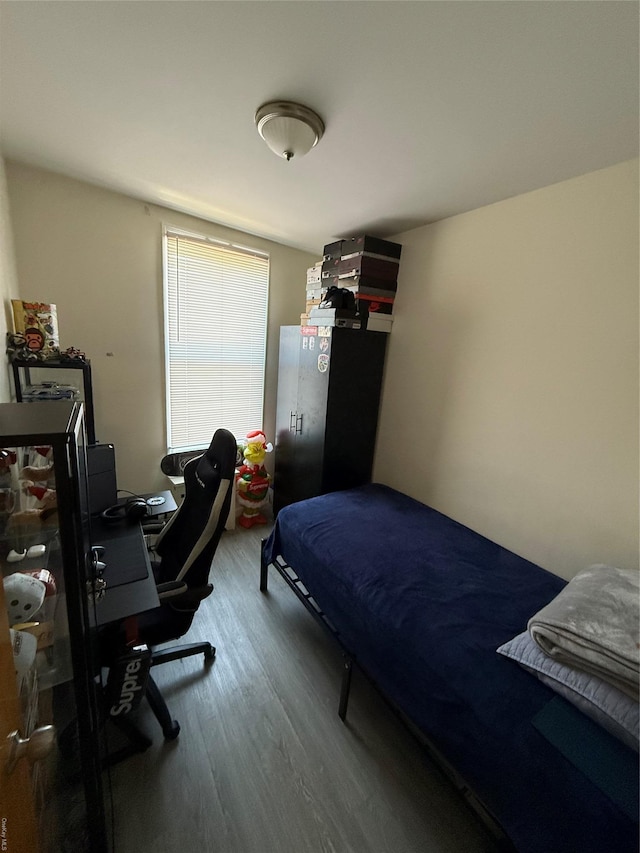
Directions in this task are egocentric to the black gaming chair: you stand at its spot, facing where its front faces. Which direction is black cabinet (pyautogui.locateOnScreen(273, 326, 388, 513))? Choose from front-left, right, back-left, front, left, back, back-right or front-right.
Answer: back

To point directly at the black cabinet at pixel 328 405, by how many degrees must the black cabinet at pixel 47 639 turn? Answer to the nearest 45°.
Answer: approximately 45° to its left

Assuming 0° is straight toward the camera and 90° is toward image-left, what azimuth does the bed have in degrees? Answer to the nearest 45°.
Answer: approximately 135°

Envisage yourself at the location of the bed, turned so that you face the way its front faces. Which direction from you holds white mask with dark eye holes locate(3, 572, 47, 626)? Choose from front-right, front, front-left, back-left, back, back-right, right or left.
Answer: left

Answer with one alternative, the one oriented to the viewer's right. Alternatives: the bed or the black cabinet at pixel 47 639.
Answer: the black cabinet

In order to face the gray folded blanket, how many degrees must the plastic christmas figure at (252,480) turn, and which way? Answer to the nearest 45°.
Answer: approximately 45° to its left

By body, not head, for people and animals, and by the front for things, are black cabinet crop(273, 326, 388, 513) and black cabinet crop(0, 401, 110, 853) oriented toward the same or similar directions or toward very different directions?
very different directions

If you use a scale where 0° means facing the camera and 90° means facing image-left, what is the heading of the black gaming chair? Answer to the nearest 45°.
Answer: approximately 45°

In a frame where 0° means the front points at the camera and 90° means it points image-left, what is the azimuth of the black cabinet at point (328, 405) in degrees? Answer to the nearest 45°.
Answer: approximately 45°

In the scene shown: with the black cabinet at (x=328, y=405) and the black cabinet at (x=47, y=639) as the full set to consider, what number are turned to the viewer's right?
1

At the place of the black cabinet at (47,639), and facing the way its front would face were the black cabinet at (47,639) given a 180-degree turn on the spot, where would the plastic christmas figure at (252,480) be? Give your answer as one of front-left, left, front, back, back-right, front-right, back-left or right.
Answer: back-right
